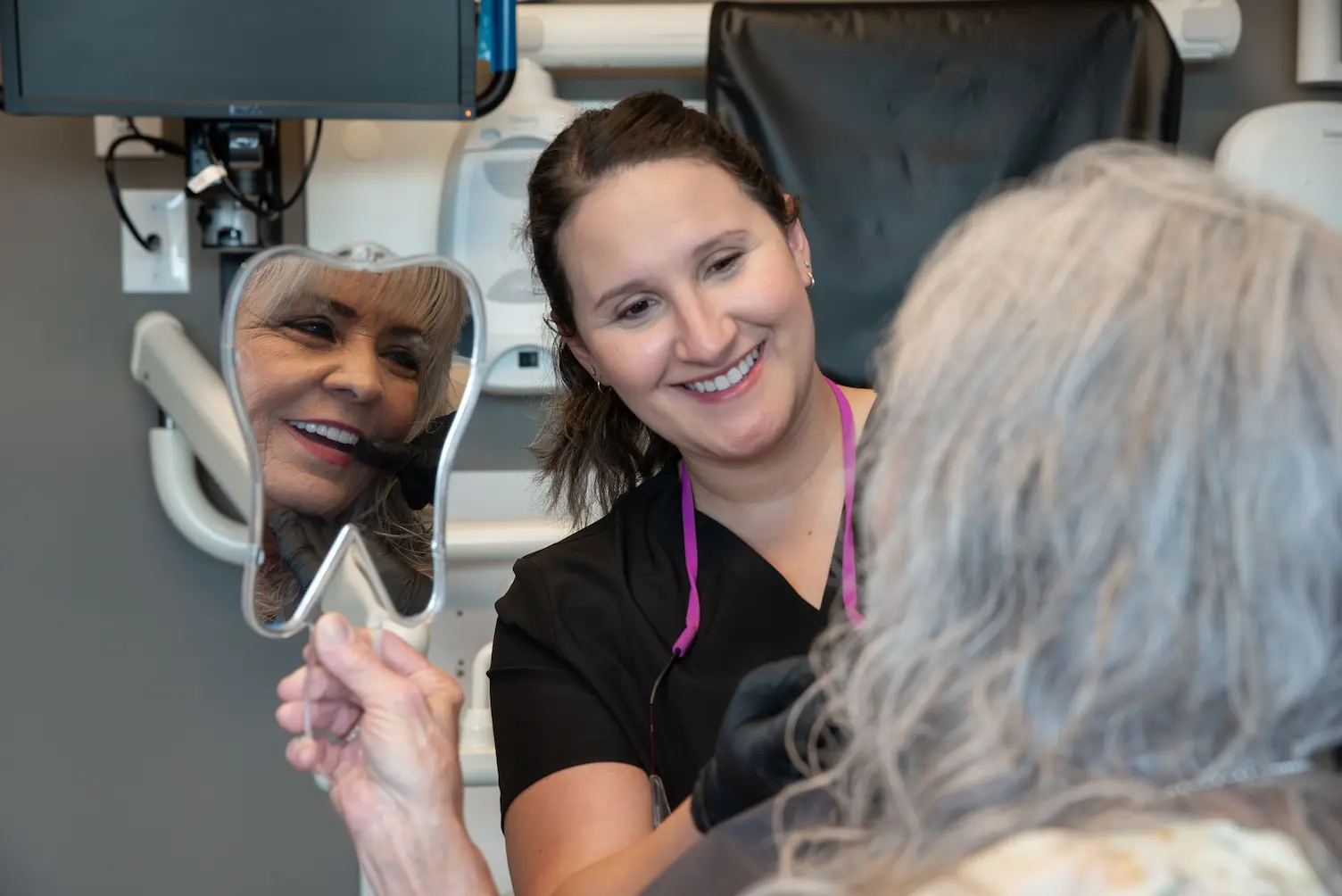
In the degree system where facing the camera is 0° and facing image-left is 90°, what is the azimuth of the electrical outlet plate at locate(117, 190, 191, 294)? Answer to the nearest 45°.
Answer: approximately 0°

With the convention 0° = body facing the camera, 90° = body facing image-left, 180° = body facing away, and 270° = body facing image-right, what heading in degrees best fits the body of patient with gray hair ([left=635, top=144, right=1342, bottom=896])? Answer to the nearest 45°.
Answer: approximately 135°

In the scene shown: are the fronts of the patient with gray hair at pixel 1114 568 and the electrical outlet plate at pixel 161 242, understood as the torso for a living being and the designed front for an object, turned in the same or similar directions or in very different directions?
very different directions

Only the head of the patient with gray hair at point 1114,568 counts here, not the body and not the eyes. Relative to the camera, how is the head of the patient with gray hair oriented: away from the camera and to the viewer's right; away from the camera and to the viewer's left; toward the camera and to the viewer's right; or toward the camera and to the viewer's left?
away from the camera and to the viewer's left

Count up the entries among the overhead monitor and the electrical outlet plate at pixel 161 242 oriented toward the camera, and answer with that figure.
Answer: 2

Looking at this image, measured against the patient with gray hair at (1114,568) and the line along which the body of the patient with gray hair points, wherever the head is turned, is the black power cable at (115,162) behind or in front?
in front

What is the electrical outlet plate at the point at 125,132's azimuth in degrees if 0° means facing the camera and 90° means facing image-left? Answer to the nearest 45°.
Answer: approximately 0°

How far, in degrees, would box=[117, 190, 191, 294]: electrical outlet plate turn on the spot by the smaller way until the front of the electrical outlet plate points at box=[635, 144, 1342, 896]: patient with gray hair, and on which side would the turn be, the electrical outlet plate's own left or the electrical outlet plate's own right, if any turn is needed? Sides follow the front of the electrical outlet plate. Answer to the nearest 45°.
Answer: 0° — it already faces them

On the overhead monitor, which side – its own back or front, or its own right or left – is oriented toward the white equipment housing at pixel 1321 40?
left

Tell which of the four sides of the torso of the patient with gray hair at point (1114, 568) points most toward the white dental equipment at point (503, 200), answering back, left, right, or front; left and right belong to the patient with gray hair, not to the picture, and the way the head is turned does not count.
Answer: front

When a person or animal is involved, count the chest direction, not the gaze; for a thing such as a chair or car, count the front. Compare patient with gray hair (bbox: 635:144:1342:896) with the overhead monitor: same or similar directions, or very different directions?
very different directions
